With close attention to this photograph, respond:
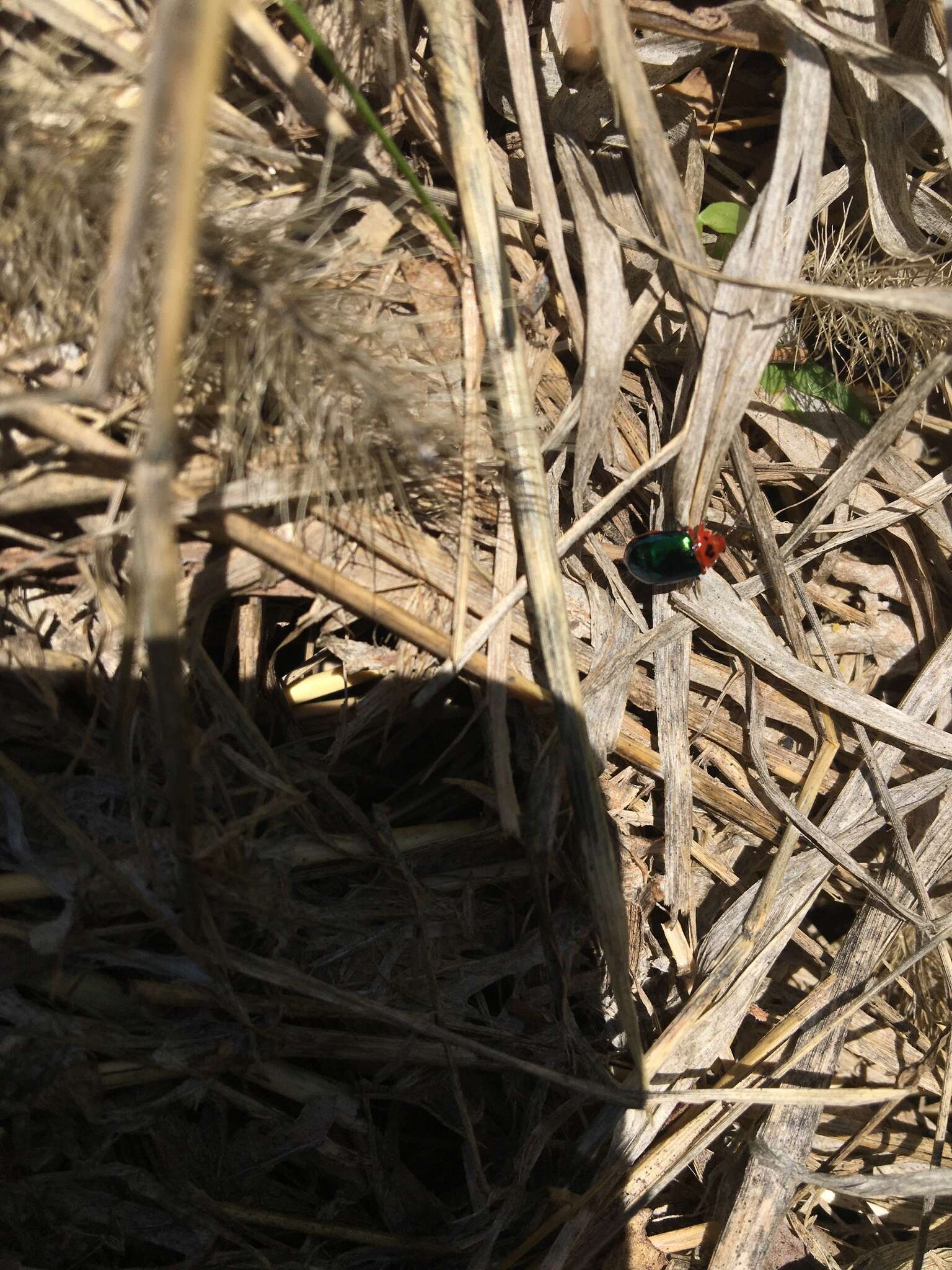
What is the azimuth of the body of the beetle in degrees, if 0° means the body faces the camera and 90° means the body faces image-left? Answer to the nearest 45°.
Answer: approximately 270°
